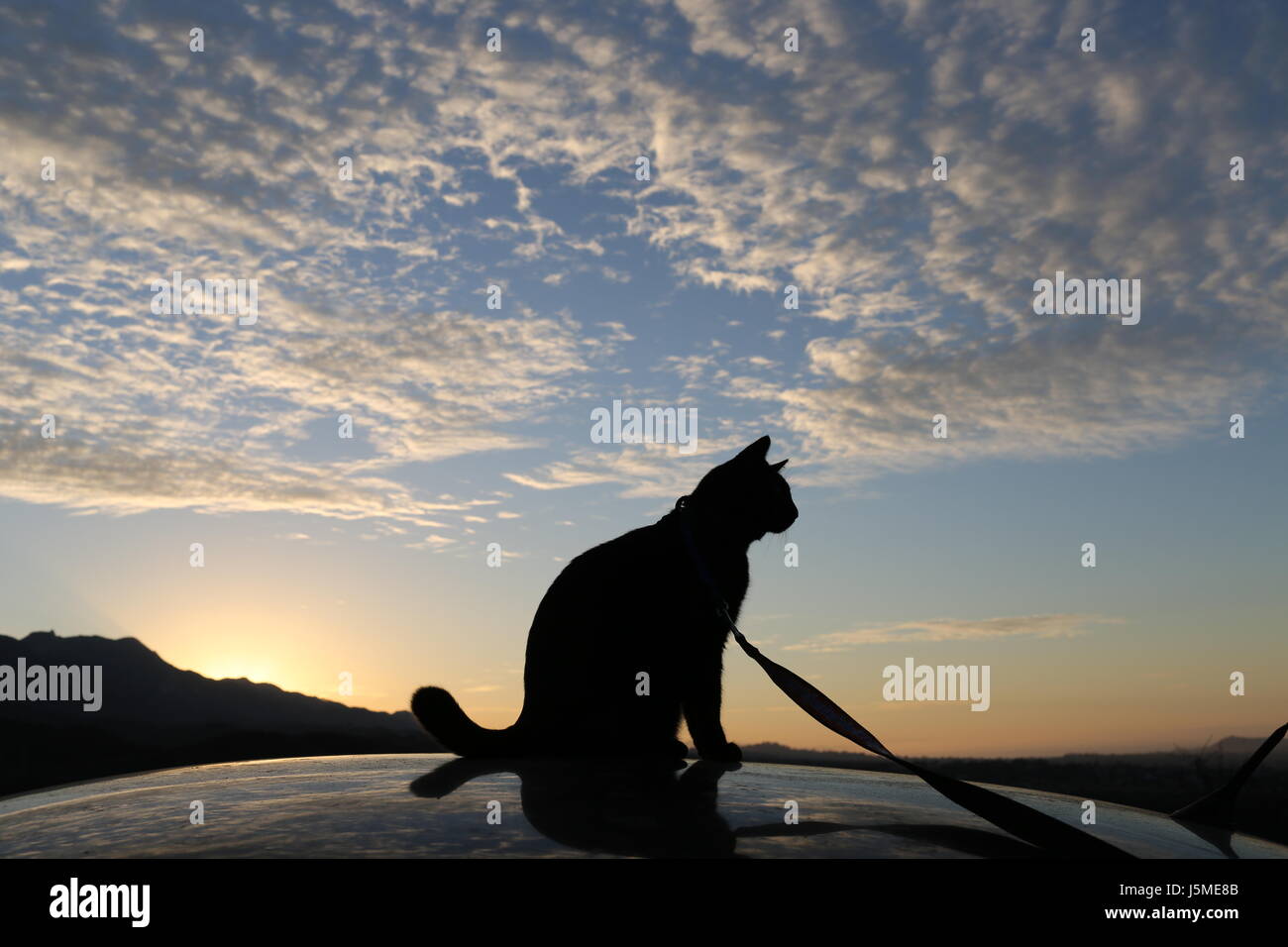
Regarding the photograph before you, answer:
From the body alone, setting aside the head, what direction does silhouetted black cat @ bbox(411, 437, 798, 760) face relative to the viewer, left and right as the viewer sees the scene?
facing to the right of the viewer
